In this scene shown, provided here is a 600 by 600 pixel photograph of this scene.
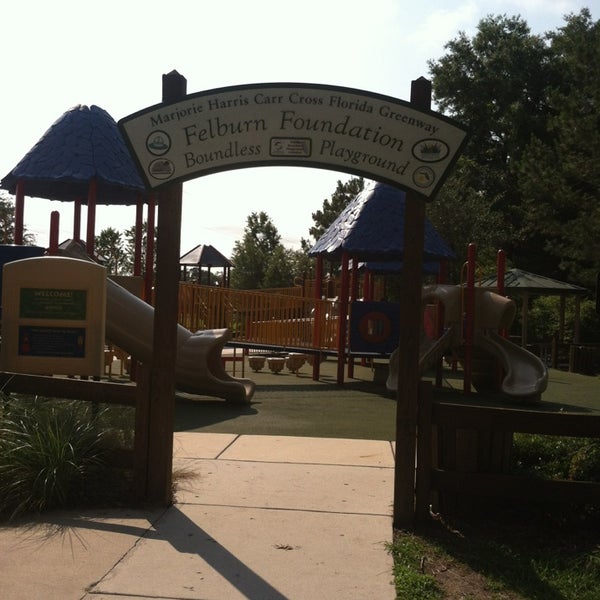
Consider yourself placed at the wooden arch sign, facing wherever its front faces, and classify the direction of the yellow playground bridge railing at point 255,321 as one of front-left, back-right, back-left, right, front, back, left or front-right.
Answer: back

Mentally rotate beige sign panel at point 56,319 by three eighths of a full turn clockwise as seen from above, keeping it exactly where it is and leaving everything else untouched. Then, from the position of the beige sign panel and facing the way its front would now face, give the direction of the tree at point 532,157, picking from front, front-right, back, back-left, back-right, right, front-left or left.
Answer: right

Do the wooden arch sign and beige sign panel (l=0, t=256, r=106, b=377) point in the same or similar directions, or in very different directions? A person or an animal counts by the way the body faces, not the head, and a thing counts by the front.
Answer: same or similar directions

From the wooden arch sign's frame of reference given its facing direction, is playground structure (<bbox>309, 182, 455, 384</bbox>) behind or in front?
behind

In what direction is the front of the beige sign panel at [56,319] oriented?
toward the camera

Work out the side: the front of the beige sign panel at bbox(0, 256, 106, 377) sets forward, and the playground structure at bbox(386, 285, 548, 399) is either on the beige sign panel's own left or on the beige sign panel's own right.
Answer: on the beige sign panel's own left

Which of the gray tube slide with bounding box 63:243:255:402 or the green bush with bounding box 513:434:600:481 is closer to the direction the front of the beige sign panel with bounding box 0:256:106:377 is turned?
the green bush

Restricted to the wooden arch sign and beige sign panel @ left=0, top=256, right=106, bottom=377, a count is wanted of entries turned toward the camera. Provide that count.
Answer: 2

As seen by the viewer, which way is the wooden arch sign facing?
toward the camera

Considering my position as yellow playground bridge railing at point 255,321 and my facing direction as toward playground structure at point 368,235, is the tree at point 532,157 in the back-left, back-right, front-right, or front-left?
front-left

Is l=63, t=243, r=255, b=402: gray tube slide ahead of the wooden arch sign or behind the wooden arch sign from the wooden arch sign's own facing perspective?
behind
